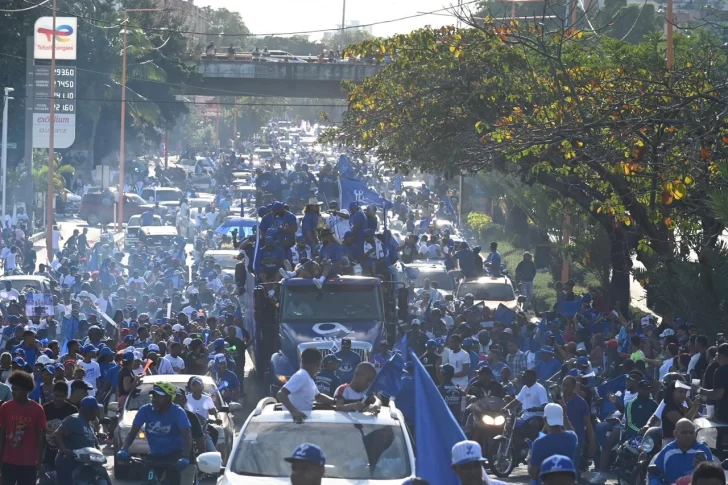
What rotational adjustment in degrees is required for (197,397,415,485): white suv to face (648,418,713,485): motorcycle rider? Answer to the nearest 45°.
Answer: approximately 90° to its left

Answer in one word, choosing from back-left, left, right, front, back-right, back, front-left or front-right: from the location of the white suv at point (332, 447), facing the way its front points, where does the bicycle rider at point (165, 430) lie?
back-right

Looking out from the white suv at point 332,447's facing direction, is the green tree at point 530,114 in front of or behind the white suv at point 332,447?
behind

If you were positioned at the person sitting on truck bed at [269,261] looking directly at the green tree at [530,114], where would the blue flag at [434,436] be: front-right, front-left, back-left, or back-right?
back-right

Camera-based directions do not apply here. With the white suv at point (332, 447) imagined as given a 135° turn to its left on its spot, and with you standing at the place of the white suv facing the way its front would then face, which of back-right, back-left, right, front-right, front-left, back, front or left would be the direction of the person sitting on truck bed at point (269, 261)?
front-left

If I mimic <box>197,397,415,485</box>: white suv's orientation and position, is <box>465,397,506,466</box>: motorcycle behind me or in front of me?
behind

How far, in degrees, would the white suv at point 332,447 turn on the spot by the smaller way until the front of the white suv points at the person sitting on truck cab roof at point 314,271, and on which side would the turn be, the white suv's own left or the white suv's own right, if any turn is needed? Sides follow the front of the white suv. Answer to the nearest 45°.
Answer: approximately 180°

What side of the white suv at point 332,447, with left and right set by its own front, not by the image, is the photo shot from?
front
